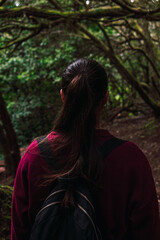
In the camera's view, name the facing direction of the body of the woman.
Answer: away from the camera

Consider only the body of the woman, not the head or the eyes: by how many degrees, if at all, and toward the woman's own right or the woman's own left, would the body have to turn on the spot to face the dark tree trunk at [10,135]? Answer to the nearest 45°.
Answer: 0° — they already face it

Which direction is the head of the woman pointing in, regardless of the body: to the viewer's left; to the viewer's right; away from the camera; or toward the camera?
away from the camera
